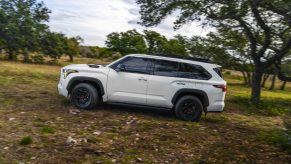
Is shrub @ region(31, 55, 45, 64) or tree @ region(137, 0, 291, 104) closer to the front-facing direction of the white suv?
the shrub

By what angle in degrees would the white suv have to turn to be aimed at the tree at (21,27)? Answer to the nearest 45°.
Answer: approximately 45° to its right

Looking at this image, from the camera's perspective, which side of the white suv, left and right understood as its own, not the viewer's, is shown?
left

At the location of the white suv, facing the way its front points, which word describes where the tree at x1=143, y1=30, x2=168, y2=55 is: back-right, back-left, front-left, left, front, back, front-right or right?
right

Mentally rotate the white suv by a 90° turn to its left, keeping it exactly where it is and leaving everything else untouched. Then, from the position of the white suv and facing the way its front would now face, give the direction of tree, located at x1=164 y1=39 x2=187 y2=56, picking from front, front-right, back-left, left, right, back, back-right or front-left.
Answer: back
